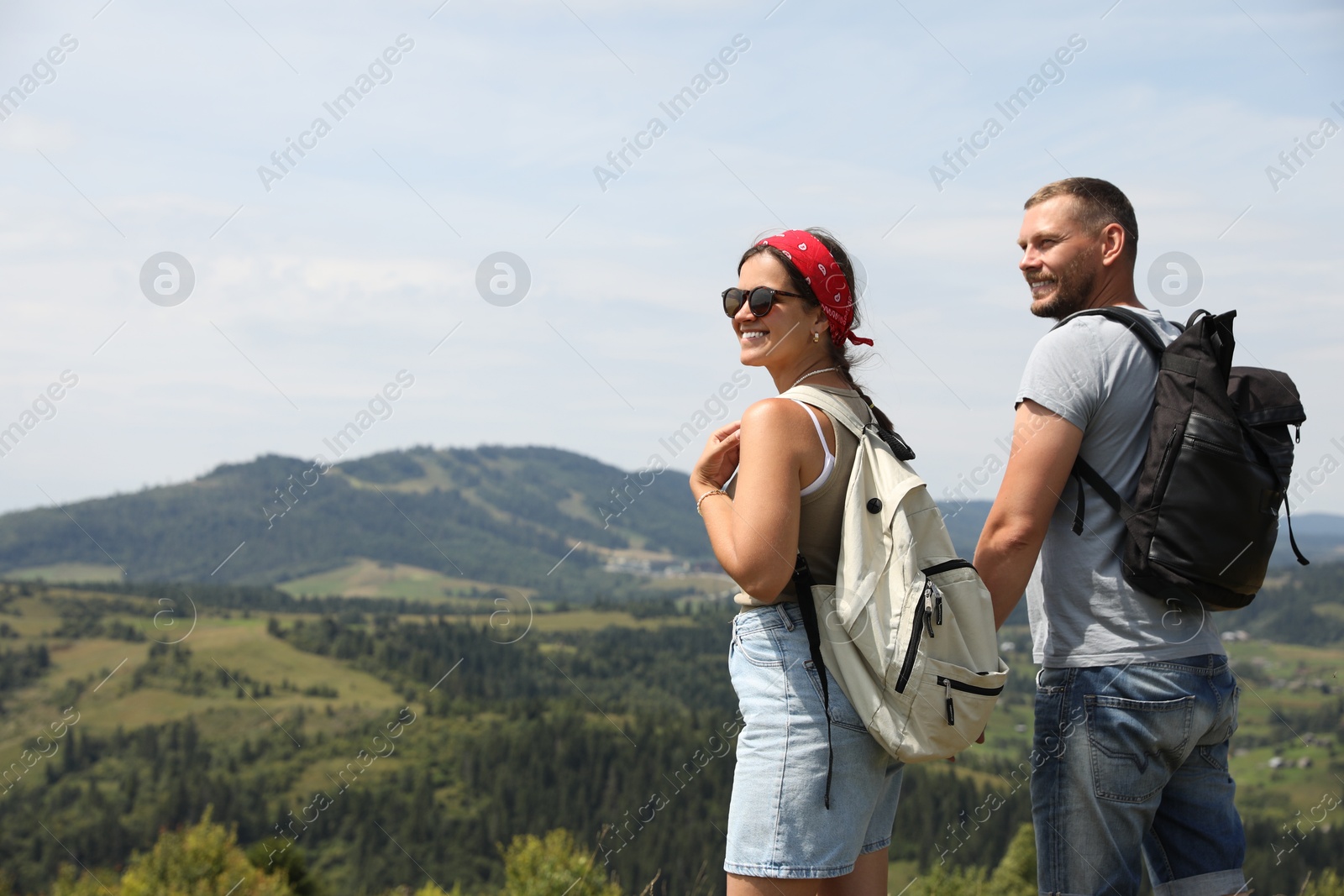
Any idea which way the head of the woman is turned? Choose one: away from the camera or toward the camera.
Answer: toward the camera

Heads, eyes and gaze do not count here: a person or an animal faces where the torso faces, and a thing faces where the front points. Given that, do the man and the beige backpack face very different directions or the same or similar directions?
very different directions

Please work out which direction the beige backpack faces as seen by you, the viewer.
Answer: facing the viewer and to the right of the viewer

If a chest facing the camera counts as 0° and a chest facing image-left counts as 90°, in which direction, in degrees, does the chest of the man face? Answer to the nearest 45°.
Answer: approximately 135°

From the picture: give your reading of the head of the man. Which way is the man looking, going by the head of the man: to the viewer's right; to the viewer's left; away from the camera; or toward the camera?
to the viewer's left

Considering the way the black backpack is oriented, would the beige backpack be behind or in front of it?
behind

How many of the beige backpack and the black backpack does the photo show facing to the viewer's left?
0

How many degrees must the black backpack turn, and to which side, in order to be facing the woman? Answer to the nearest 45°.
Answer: approximately 135° to its right

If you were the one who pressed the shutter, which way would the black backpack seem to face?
facing to the right of the viewer
